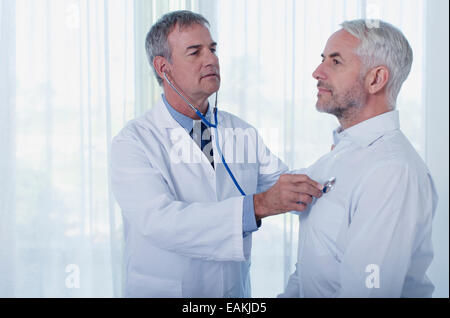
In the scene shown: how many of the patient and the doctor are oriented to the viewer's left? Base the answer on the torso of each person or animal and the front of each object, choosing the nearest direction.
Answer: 1

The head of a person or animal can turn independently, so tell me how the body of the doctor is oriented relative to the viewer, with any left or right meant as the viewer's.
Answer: facing the viewer and to the right of the viewer

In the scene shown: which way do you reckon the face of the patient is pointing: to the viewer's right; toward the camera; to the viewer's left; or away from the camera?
to the viewer's left

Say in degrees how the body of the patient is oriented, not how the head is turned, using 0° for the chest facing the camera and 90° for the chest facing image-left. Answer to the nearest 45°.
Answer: approximately 90°
